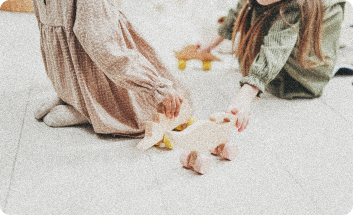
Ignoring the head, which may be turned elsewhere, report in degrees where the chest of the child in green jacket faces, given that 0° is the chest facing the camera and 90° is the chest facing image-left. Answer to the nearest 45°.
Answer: approximately 45°
